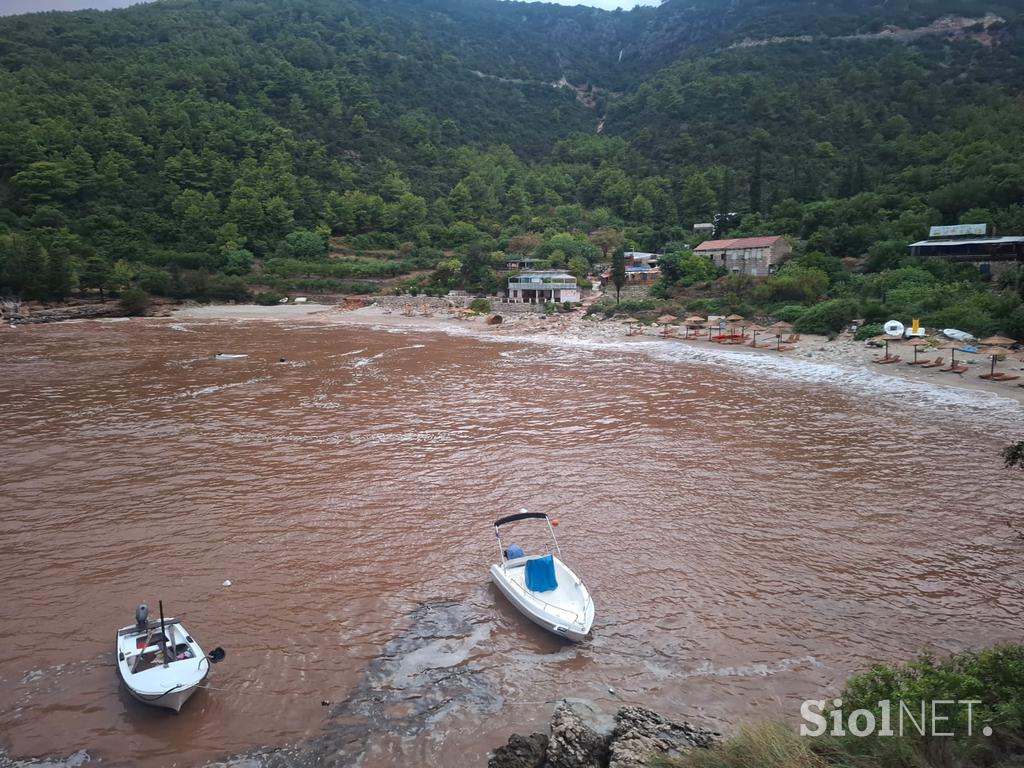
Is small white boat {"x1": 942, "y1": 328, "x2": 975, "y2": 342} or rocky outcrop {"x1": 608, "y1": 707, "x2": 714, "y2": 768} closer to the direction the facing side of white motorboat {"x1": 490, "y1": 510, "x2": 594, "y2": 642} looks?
the rocky outcrop

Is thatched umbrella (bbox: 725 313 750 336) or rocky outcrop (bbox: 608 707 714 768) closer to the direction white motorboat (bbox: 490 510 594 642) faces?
the rocky outcrop

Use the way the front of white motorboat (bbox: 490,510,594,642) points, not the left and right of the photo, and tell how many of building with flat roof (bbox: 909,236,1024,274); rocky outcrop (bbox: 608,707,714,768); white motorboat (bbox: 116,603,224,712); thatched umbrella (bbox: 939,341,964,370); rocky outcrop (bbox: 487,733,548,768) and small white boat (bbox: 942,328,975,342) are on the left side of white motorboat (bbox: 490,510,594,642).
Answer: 3

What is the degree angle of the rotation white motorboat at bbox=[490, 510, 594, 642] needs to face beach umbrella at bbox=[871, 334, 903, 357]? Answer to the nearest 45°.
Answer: approximately 90° to its left

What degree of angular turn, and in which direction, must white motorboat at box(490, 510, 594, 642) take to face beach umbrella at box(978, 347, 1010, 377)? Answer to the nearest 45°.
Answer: approximately 90° to its left

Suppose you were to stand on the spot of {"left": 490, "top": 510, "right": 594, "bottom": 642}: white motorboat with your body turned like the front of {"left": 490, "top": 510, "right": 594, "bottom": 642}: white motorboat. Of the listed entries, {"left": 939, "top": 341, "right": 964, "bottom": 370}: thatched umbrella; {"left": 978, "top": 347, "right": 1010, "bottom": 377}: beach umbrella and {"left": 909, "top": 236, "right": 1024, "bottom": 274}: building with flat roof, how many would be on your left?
3

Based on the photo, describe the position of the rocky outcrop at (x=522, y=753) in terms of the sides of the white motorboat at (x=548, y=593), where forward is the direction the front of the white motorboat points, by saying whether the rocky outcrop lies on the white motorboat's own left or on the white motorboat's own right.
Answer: on the white motorboat's own right

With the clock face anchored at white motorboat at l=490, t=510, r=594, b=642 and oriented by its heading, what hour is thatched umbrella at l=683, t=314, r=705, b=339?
The thatched umbrella is roughly at 8 o'clock from the white motorboat.

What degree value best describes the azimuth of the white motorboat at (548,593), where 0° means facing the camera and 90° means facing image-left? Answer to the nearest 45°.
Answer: approximately 315°

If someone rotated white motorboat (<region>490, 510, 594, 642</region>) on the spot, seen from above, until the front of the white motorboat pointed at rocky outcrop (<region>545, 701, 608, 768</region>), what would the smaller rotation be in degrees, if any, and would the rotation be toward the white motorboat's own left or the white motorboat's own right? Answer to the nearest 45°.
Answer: approximately 45° to the white motorboat's own right

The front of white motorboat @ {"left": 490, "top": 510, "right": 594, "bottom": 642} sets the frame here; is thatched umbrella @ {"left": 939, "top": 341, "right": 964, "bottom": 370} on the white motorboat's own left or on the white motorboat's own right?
on the white motorboat's own left

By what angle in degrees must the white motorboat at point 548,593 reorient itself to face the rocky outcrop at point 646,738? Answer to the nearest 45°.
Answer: approximately 45° to its right

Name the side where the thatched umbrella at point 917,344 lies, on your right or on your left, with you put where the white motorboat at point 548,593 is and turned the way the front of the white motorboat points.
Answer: on your left

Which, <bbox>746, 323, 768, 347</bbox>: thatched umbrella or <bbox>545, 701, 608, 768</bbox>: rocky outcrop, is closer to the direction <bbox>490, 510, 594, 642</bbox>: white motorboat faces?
the rocky outcrop

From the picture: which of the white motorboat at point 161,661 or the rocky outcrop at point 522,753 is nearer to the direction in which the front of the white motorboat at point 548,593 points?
the rocky outcrop

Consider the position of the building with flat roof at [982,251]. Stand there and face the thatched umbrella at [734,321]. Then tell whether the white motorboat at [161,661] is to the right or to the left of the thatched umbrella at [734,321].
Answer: left
